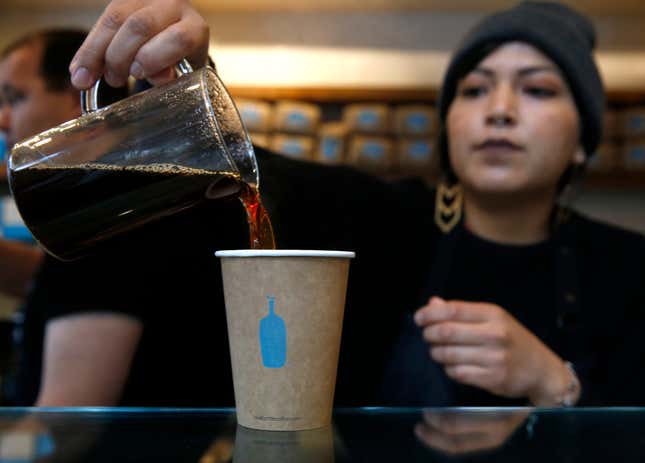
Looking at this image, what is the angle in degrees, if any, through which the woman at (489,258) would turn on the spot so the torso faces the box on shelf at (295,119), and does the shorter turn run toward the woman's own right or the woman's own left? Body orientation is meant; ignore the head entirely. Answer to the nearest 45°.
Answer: approximately 180°

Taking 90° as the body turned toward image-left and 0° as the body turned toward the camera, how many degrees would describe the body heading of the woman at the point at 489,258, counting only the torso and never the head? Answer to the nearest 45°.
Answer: approximately 0°

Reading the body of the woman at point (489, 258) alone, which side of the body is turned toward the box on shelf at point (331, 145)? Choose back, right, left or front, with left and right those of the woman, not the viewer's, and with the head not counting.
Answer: back

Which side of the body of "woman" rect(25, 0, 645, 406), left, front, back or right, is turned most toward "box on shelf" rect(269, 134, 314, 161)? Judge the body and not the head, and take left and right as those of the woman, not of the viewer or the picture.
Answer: back

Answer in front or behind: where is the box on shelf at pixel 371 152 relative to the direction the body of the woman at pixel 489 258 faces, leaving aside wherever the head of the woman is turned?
behind

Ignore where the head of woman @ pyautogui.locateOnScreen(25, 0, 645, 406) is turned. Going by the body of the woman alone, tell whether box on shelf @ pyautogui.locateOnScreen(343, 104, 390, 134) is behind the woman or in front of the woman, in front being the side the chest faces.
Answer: behind

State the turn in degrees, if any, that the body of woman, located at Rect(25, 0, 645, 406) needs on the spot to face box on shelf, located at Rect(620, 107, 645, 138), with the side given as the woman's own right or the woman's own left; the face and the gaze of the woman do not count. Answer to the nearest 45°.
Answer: approximately 135° to the woman's own left

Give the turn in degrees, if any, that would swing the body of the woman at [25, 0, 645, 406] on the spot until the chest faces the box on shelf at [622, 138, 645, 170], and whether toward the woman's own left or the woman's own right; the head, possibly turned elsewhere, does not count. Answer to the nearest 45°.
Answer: approximately 135° to the woman's own left

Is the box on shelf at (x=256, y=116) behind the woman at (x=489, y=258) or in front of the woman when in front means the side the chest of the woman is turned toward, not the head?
behind

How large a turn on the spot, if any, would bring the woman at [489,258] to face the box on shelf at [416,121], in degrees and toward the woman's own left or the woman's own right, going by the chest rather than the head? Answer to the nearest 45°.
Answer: approximately 180°
